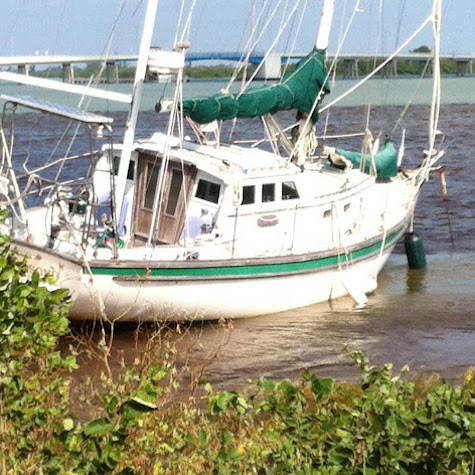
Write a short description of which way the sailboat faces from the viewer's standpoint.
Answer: facing away from the viewer and to the right of the viewer
